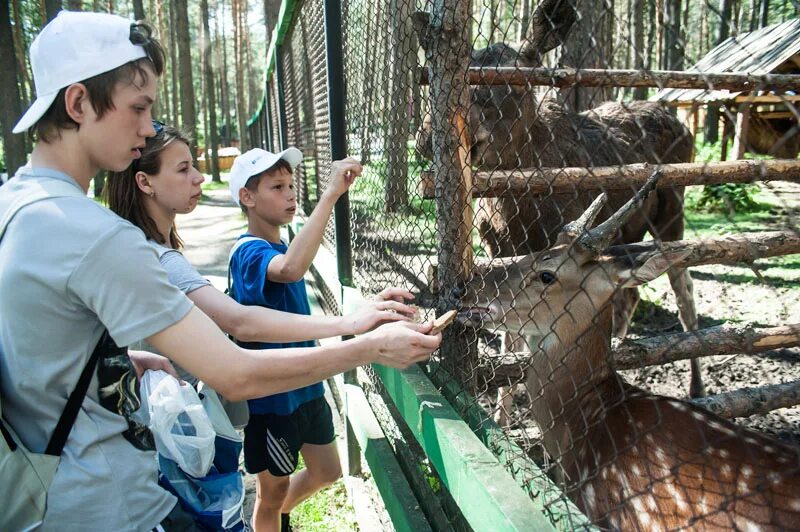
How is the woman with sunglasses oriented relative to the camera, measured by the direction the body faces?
to the viewer's right

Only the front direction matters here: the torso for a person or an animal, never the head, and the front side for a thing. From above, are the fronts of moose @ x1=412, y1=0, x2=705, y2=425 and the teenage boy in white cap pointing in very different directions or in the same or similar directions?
very different directions

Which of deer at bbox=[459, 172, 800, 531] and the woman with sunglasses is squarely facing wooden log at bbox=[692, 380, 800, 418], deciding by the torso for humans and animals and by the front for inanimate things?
the woman with sunglasses

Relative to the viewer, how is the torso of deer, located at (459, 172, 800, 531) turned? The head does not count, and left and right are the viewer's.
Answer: facing to the left of the viewer

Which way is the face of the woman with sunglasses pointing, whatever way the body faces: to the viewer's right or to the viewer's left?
to the viewer's right

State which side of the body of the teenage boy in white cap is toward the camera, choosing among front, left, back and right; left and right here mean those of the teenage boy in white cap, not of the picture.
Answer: right

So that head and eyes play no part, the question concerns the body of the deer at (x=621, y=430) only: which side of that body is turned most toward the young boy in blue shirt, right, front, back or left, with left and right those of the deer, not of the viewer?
front

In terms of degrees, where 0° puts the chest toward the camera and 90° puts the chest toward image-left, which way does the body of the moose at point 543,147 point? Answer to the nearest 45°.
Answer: approximately 45°
